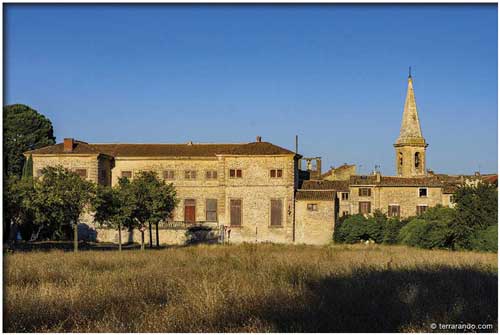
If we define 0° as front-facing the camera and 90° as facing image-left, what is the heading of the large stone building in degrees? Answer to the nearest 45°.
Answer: approximately 0°

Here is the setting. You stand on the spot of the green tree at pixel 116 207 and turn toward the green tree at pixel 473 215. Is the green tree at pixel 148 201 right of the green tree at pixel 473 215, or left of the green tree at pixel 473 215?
left

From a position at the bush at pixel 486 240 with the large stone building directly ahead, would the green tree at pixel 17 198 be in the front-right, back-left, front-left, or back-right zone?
front-left

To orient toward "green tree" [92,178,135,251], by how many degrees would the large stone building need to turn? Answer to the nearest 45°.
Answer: approximately 45° to its right

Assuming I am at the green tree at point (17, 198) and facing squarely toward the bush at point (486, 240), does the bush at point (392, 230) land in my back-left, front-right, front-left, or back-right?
front-left

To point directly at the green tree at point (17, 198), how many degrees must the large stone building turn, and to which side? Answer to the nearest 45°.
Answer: approximately 45° to its right

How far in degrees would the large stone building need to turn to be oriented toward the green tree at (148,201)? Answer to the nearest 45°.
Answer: approximately 45° to its right

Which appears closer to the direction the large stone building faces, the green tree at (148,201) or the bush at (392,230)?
the green tree

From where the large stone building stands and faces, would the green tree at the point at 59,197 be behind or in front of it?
in front

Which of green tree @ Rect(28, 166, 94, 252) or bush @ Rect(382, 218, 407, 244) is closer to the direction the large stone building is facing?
the green tree

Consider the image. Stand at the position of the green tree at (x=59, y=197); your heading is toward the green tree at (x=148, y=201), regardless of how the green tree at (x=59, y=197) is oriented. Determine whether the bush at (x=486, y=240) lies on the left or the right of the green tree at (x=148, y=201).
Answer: right
